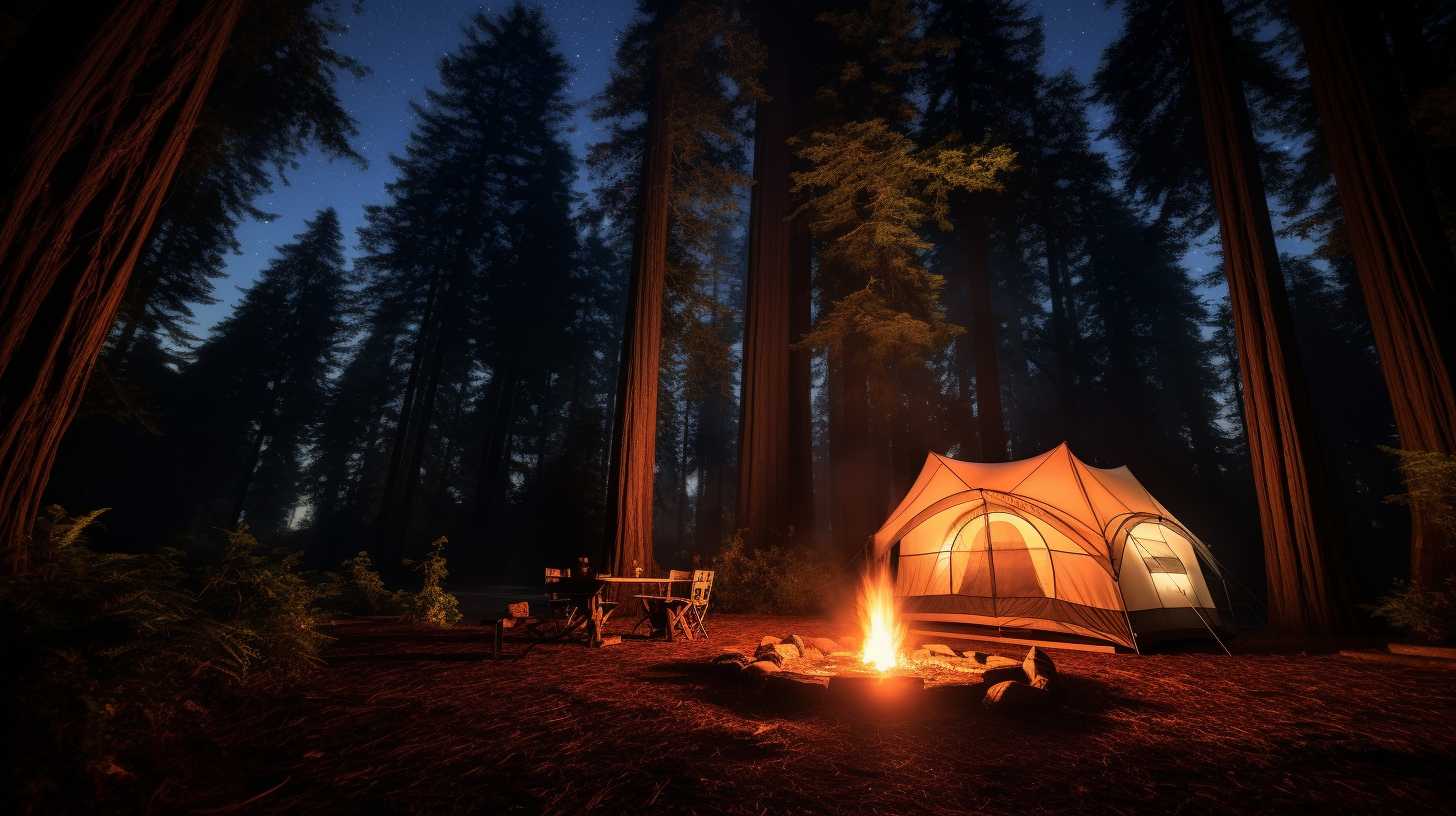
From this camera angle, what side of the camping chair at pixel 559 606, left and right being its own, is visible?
right

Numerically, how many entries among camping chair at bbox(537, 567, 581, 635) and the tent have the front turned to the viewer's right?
1

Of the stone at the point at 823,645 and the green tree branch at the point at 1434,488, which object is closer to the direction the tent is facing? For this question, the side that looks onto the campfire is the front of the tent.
the stone

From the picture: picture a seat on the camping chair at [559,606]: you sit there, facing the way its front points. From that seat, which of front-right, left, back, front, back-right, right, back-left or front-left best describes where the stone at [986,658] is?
front-right

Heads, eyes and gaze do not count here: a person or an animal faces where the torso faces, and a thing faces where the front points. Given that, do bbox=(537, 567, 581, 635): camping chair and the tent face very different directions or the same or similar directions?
very different directions

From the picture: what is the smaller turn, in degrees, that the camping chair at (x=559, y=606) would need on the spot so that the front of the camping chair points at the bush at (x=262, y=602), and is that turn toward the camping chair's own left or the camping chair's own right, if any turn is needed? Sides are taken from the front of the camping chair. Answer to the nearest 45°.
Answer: approximately 135° to the camping chair's own right

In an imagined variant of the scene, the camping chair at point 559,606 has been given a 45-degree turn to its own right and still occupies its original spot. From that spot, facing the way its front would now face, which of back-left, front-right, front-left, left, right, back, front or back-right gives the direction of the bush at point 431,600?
back

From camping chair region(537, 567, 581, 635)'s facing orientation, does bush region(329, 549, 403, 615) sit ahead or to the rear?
to the rear

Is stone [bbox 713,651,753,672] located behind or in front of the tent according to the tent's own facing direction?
in front

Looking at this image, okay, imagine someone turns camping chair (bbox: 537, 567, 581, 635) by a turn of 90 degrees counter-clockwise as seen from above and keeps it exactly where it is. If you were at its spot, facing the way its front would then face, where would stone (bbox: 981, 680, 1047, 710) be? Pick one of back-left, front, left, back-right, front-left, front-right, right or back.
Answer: back-right

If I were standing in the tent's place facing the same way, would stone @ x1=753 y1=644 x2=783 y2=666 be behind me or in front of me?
in front

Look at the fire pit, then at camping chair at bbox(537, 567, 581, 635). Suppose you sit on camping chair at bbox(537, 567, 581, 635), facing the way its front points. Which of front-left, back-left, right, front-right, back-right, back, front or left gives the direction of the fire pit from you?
front-right

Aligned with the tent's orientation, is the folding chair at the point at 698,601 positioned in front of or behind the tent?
in front
